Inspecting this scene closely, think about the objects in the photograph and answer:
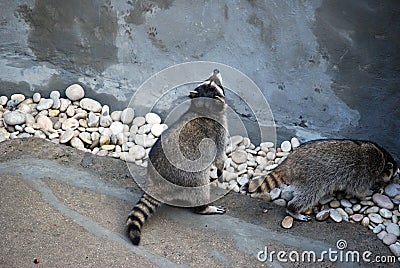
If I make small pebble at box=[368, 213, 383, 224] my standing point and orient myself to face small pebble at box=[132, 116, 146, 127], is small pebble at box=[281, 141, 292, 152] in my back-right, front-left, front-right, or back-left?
front-right

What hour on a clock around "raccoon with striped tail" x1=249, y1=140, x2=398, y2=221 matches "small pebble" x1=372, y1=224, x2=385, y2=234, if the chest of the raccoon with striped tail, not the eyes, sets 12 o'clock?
The small pebble is roughly at 1 o'clock from the raccoon with striped tail.

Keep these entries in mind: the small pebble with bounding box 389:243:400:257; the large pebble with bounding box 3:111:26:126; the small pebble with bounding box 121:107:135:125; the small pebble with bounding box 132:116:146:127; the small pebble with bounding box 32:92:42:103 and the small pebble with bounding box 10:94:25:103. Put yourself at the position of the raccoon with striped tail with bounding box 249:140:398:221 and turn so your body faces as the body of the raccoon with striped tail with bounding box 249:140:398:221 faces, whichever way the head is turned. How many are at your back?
5

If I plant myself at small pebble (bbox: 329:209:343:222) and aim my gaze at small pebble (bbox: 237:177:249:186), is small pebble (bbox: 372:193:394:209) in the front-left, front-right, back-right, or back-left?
back-right

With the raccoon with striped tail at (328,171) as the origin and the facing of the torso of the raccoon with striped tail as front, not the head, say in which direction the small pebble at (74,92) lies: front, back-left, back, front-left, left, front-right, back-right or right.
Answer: back

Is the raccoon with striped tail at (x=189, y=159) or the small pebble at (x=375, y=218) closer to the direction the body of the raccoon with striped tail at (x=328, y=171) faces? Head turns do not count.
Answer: the small pebble

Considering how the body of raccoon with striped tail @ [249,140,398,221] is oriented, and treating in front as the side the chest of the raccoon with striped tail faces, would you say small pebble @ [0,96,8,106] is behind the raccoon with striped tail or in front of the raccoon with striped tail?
behind

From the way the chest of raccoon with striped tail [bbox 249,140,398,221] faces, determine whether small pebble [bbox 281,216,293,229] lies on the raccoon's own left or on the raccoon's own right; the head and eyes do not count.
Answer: on the raccoon's own right

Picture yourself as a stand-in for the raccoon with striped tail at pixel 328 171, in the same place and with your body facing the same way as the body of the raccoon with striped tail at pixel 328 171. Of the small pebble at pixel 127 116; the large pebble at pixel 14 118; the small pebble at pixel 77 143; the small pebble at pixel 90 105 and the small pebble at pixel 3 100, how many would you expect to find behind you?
5

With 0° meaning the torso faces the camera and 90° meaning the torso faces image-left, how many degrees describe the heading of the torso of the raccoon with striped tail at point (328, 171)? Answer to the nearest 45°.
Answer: approximately 270°

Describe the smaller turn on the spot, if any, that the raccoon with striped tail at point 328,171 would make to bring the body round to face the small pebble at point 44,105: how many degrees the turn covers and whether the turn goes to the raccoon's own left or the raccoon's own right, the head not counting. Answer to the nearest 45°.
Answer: approximately 180°

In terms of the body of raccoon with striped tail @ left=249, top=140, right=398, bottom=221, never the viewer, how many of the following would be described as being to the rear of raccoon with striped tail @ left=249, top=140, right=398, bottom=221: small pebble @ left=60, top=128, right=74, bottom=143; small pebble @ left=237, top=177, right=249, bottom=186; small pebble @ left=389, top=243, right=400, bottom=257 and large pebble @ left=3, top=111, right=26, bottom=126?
3

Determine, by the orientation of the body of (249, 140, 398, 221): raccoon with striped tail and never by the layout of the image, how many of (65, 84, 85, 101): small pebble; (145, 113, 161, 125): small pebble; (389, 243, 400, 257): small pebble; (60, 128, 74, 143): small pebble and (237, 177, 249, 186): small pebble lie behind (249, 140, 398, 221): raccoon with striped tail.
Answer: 4

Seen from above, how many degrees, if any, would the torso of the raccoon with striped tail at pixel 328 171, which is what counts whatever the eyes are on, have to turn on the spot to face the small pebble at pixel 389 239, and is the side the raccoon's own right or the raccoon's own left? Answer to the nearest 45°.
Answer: approximately 45° to the raccoon's own right

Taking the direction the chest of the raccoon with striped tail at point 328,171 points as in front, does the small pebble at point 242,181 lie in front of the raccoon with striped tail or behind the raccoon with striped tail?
behind
